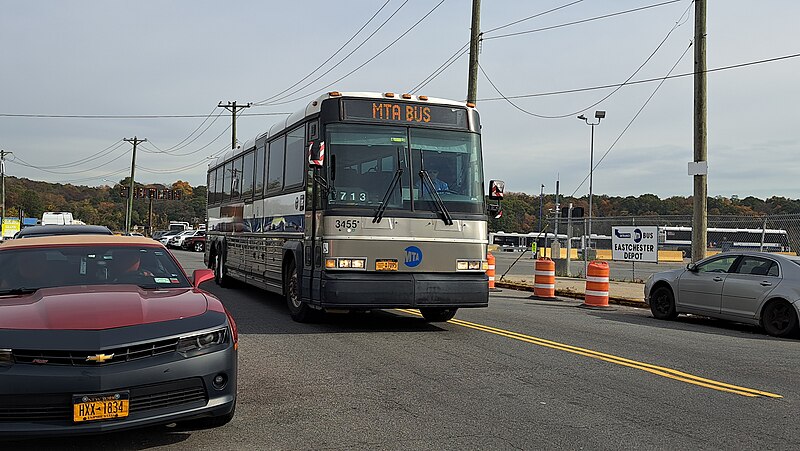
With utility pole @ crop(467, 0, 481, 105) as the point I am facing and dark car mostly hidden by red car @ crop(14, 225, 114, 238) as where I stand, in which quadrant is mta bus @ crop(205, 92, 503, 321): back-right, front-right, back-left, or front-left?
front-right

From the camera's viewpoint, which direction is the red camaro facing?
toward the camera

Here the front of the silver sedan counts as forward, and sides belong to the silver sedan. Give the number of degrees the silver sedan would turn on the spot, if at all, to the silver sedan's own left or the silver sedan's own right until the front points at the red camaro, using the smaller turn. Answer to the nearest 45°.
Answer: approximately 90° to the silver sedan's own left

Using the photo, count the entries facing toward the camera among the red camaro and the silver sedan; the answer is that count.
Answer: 1

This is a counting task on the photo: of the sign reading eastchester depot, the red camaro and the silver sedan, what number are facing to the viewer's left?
1

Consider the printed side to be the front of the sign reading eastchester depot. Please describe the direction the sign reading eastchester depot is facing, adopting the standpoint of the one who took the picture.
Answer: facing the viewer

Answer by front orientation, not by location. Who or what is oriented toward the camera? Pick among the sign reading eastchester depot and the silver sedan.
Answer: the sign reading eastchester depot

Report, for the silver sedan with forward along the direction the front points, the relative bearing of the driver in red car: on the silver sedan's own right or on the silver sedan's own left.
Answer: on the silver sedan's own left

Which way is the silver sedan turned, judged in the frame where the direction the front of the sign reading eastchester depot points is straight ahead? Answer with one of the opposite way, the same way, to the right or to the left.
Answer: to the right

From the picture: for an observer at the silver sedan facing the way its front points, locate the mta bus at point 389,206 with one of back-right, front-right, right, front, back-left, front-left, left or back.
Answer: front-left

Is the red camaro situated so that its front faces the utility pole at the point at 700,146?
no

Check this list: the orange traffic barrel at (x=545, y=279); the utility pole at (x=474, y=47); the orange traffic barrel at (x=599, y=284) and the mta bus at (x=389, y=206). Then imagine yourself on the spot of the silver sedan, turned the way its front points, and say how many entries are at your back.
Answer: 0

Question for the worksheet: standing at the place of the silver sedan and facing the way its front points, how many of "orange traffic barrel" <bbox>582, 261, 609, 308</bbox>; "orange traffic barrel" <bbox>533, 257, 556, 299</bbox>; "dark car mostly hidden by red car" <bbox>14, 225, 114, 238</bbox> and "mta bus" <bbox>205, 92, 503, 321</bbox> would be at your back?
0

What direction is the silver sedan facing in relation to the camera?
to the viewer's left

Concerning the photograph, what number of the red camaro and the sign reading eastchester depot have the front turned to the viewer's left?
0

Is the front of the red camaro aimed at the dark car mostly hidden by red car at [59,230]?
no

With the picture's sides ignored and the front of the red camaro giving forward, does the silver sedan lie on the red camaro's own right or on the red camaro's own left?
on the red camaro's own left

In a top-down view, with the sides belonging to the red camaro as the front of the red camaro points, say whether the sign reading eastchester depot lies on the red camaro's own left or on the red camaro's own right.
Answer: on the red camaro's own left
